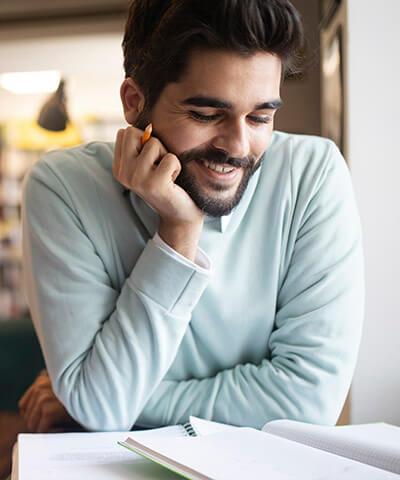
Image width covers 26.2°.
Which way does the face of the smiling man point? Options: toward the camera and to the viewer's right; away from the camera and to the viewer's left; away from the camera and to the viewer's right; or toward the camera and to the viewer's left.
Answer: toward the camera and to the viewer's right

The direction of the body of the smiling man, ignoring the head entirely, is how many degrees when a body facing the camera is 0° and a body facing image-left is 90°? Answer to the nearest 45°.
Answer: approximately 0°

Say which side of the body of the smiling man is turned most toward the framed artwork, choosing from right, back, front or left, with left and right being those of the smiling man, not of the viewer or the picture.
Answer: back

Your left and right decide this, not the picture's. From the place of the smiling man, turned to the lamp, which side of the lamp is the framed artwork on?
right

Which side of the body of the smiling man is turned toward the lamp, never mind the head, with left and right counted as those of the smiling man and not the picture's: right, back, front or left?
back
